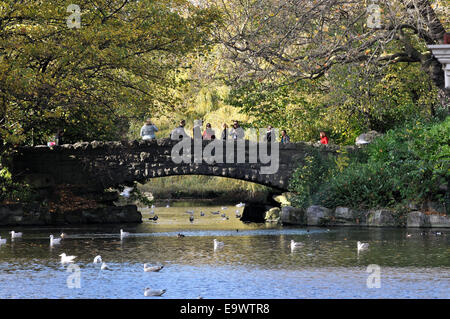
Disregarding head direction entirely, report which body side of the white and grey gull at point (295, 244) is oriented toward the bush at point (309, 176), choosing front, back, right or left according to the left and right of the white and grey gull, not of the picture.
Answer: right

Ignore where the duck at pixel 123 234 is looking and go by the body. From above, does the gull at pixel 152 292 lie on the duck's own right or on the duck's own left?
on the duck's own left

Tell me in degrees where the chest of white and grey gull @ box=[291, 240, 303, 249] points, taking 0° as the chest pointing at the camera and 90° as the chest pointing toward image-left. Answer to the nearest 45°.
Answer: approximately 90°
